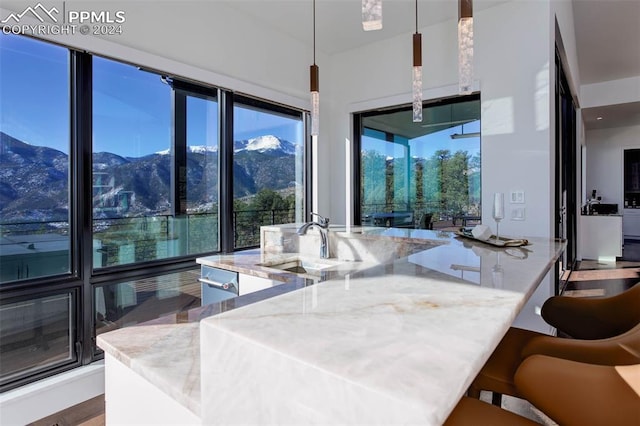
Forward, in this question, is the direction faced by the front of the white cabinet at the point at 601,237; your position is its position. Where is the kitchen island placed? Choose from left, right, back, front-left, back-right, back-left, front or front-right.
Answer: front

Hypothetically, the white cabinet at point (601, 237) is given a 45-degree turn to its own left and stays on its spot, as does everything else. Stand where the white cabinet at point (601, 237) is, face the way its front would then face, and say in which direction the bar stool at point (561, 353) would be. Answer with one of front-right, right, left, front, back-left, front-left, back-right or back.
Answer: front-right

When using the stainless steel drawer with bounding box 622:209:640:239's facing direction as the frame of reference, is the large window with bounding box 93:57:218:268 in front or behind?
in front

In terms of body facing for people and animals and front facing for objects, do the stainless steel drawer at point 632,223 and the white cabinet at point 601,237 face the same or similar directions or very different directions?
same or similar directions

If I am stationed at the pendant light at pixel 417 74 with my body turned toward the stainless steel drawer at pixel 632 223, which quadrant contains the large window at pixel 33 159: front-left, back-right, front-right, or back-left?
back-left

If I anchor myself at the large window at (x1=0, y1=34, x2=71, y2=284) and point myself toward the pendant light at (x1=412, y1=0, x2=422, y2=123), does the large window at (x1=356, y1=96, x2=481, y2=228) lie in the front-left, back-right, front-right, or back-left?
front-left

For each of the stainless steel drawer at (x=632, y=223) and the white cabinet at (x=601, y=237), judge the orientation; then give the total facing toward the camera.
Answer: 2

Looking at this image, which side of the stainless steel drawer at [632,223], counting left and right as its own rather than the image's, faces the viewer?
front

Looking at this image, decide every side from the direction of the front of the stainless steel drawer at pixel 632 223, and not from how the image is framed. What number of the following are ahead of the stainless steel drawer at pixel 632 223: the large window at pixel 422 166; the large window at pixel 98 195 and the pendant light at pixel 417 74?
3

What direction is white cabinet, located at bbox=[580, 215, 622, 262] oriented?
toward the camera

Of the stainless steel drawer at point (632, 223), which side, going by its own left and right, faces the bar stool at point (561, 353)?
front

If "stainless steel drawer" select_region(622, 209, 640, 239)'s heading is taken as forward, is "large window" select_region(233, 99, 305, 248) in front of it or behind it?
in front

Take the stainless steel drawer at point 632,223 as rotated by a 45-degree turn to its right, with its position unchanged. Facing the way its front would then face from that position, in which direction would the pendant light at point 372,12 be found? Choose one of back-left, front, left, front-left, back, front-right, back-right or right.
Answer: front-left
